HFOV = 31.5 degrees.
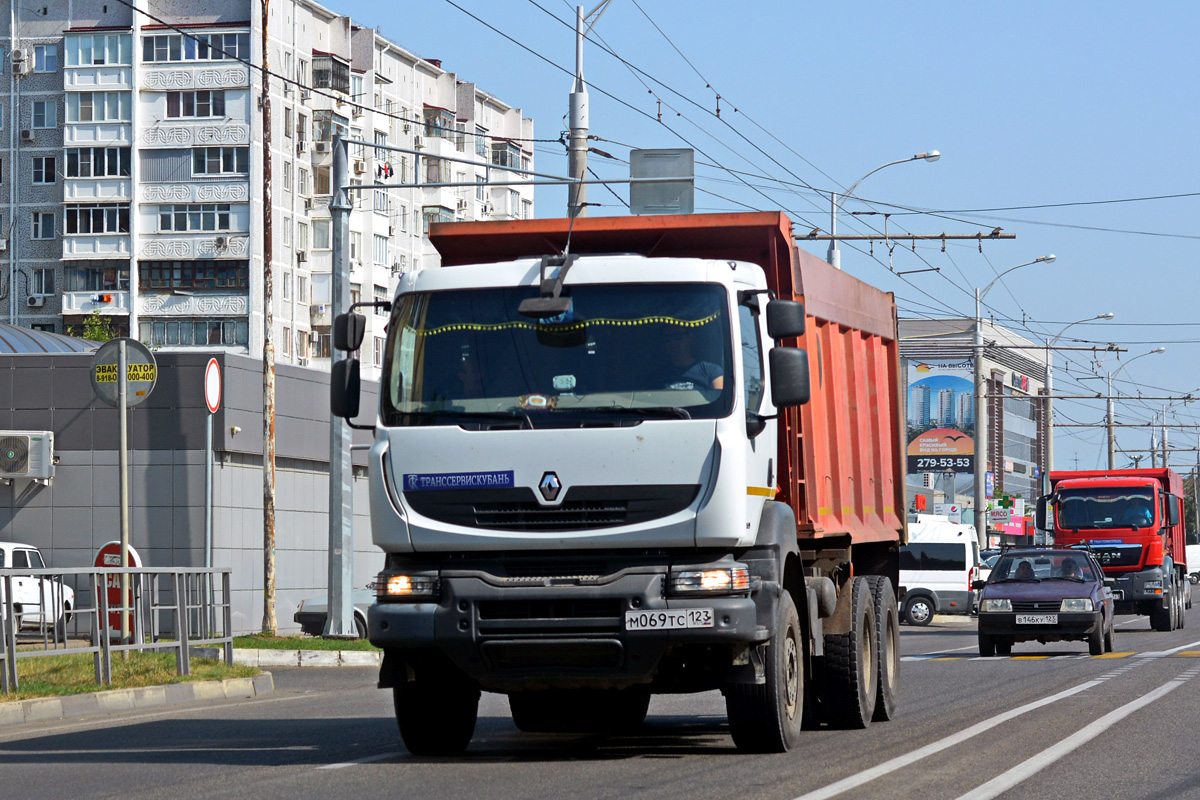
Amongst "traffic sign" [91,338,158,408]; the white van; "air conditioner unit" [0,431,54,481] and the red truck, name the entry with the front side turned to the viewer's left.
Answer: the white van

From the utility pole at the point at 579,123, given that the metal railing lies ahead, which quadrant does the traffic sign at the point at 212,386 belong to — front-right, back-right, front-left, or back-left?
front-right

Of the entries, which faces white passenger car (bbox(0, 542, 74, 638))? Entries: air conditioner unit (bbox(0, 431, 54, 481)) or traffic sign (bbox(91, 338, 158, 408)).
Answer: the air conditioner unit

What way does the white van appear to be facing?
to the viewer's left

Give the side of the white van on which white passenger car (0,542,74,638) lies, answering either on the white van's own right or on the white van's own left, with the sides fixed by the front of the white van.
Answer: on the white van's own left

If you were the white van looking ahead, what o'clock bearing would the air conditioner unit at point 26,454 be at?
The air conditioner unit is roughly at 10 o'clock from the white van.

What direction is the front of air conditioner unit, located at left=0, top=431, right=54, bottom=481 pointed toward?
toward the camera

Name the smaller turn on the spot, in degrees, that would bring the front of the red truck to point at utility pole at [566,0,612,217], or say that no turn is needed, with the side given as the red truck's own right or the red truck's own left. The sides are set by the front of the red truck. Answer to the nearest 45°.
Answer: approximately 45° to the red truck's own right

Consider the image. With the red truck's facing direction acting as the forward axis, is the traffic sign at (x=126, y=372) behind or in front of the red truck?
in front

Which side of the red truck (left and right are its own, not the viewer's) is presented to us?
front

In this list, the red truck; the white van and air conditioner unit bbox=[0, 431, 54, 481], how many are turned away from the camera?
0

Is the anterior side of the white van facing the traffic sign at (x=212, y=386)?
no
